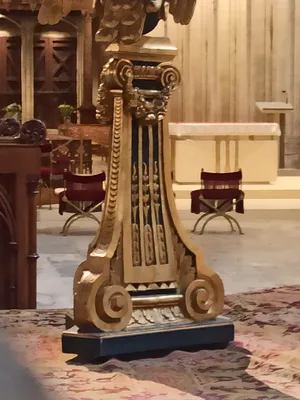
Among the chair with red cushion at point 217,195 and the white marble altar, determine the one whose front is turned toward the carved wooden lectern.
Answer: the white marble altar

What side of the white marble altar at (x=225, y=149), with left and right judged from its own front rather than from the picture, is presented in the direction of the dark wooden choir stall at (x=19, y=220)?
front

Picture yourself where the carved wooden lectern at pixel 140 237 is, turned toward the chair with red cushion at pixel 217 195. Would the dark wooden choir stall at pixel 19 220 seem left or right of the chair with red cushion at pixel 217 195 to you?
left

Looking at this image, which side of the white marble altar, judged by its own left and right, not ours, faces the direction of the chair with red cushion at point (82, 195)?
front

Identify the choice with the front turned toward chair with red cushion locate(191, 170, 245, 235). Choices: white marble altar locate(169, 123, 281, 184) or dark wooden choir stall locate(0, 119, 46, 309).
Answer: the white marble altar

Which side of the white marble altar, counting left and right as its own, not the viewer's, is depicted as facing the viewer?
front

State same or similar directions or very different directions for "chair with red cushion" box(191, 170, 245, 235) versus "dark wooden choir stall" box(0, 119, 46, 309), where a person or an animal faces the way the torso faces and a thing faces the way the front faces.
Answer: very different directions
